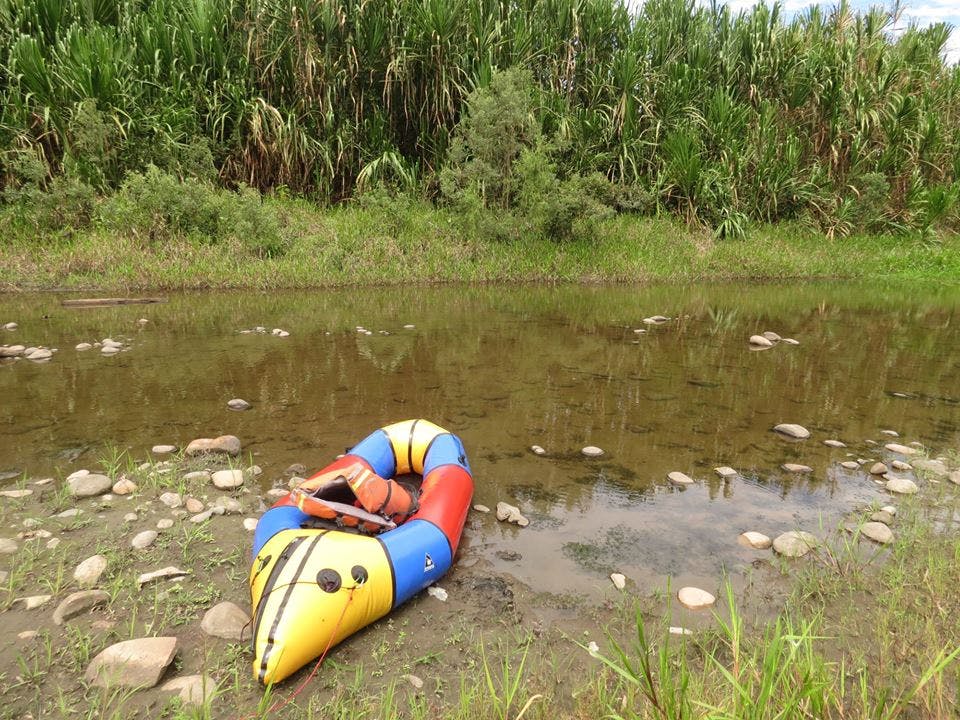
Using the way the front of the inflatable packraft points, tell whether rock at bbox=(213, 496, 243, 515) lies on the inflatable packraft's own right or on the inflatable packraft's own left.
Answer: on the inflatable packraft's own right

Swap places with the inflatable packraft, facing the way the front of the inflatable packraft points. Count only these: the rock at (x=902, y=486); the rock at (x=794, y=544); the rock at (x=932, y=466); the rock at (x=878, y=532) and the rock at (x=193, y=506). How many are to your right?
1

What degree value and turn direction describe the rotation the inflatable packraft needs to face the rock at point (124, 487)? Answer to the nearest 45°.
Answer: approximately 90° to its right

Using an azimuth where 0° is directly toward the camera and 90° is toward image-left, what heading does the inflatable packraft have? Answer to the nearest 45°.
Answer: approximately 45°

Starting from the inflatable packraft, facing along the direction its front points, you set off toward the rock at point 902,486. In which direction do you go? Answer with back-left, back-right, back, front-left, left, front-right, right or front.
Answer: back-left

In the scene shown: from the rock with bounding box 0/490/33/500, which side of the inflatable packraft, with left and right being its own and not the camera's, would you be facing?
right

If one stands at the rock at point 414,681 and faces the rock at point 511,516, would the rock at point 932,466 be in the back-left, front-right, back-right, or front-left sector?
front-right

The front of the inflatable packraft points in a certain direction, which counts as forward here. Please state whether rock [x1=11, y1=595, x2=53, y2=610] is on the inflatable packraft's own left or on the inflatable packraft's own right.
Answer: on the inflatable packraft's own right

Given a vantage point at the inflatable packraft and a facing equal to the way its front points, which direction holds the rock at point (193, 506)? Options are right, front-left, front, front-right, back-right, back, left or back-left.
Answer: right

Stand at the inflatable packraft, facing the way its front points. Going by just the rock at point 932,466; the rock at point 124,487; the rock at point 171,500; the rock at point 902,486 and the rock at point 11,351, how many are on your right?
3

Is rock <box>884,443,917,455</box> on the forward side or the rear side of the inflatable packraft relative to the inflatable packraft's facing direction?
on the rear side

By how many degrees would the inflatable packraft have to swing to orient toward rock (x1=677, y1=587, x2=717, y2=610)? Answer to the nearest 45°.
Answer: approximately 135° to its left
